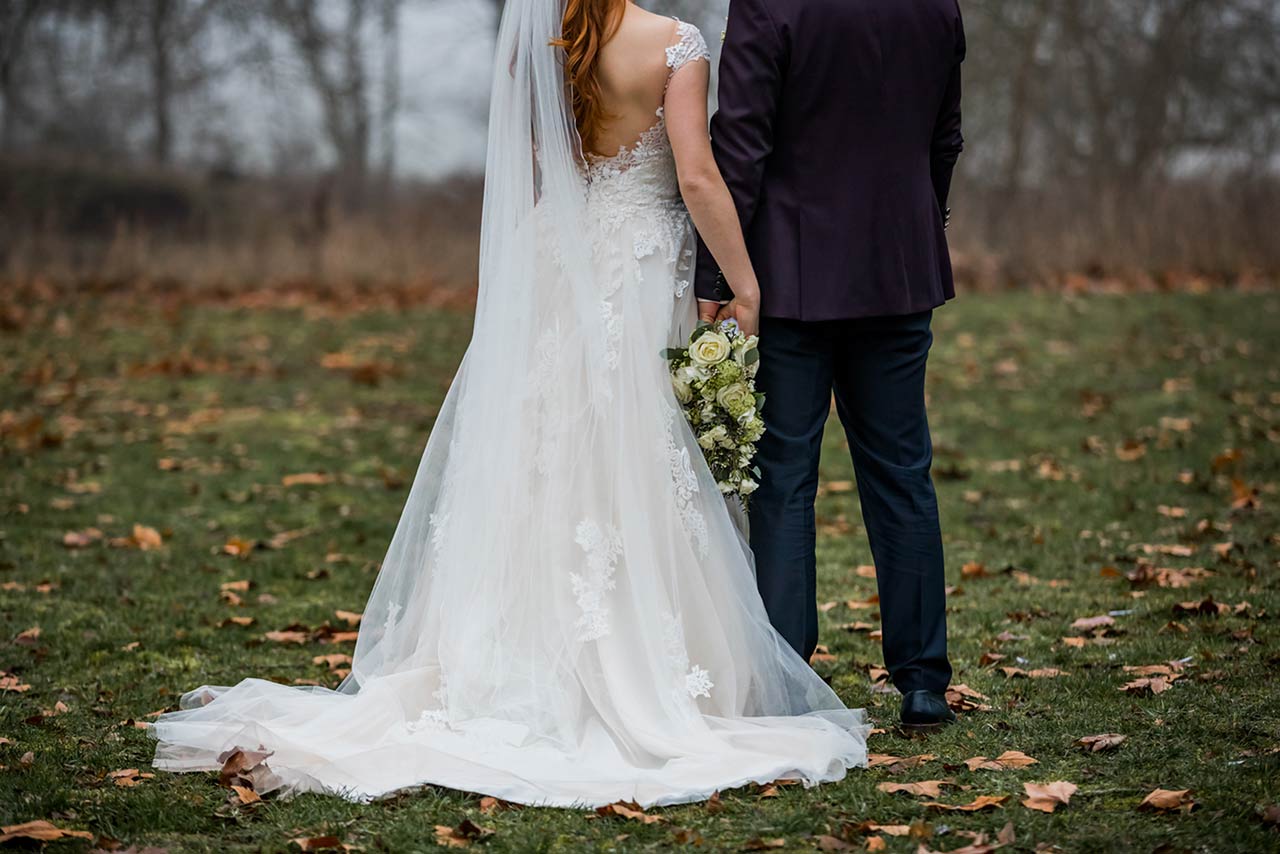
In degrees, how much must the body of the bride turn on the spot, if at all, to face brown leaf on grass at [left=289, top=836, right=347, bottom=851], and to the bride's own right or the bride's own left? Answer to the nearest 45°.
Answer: approximately 135° to the bride's own left

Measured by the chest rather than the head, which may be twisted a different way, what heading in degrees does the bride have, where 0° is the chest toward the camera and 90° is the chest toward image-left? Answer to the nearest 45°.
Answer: approximately 180°

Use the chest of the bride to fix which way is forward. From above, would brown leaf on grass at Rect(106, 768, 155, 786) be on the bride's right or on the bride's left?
on the bride's left

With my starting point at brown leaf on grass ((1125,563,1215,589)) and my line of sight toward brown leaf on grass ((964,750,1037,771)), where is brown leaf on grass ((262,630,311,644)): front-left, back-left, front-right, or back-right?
front-right

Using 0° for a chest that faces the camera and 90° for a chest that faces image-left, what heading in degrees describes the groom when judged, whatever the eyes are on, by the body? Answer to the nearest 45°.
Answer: approximately 180°

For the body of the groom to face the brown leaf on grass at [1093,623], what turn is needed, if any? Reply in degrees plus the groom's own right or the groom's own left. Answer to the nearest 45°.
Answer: approximately 45° to the groom's own right

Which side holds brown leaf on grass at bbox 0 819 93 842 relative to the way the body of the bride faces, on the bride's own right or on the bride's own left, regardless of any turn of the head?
on the bride's own left

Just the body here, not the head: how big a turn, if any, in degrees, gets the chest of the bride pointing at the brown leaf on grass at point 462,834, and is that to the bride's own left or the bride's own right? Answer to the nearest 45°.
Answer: approximately 180°

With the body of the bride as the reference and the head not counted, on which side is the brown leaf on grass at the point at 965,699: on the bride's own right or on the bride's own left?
on the bride's own right

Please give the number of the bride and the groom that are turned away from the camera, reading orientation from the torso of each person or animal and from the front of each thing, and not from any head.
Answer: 2

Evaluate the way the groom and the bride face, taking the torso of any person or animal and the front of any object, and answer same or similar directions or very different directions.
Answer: same or similar directions
